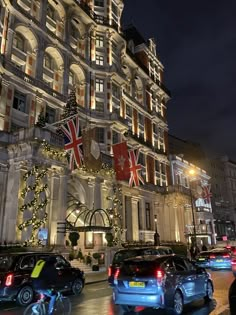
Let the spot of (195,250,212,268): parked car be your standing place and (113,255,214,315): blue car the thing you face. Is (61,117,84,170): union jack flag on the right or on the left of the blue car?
right

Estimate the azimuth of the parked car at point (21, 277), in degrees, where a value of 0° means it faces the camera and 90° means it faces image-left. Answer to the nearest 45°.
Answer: approximately 225°

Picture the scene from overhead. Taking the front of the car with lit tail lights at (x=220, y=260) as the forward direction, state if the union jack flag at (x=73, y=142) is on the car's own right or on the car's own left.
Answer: on the car's own left

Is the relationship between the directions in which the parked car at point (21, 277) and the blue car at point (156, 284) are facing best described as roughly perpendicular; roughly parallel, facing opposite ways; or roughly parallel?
roughly parallel

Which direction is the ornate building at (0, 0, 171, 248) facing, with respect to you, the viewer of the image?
facing the viewer and to the right of the viewer

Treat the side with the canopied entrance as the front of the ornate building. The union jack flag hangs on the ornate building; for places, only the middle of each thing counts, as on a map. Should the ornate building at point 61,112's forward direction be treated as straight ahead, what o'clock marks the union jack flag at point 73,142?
The union jack flag is roughly at 1 o'clock from the ornate building.

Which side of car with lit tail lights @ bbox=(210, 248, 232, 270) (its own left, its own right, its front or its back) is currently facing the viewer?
back

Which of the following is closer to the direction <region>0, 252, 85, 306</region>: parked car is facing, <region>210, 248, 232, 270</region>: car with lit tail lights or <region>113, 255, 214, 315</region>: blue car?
the car with lit tail lights

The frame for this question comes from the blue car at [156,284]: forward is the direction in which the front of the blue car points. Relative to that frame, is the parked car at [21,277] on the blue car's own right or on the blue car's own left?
on the blue car's own left

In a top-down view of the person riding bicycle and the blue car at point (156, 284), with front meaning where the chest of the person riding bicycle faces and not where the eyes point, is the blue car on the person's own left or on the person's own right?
on the person's own right

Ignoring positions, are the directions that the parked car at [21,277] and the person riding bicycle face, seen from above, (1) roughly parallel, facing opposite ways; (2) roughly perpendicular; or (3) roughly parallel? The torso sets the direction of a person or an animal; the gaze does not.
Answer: roughly parallel

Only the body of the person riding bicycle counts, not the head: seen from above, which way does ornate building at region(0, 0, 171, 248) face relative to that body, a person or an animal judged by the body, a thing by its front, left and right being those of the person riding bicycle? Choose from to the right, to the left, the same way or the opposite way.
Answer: to the right

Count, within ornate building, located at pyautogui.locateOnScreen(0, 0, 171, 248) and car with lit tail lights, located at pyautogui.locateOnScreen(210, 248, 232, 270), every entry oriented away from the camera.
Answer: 1

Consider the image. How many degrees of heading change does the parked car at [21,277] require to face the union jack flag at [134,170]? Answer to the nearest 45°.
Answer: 0° — it already faces it

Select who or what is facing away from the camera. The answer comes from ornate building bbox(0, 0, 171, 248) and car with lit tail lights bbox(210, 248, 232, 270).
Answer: the car with lit tail lights

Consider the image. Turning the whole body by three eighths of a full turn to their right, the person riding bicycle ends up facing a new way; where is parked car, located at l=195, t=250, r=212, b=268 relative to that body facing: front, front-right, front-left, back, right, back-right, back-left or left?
back-left

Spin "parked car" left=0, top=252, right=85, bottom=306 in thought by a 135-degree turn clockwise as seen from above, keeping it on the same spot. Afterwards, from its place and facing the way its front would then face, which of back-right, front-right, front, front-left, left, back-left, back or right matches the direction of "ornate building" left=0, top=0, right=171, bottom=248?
back

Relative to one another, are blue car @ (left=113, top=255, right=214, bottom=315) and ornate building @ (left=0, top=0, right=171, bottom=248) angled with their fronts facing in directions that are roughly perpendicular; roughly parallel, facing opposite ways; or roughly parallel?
roughly perpendicular
